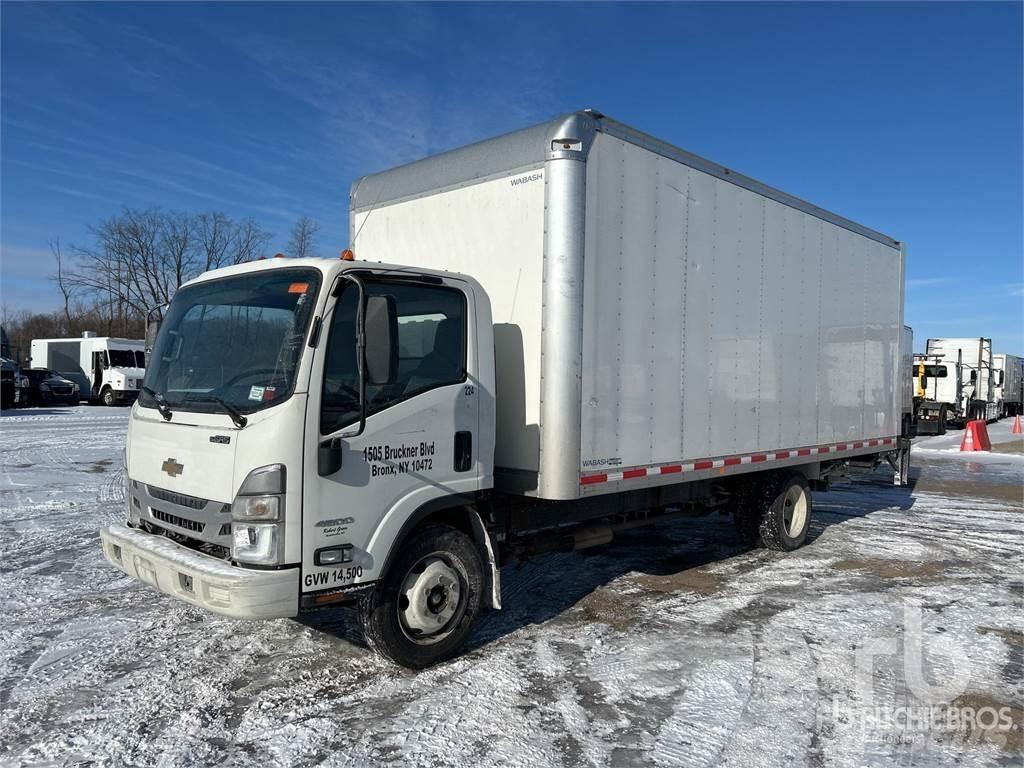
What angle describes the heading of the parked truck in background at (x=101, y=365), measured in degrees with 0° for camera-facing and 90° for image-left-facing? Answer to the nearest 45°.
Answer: approximately 315°

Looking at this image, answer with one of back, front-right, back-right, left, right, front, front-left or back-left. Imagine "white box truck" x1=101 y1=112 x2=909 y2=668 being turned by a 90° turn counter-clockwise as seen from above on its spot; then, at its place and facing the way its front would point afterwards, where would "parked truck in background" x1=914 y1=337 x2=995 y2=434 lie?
left

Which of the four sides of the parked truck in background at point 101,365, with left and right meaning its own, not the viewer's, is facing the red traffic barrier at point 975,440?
front

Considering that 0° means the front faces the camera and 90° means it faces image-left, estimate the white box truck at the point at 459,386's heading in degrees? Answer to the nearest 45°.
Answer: approximately 45°

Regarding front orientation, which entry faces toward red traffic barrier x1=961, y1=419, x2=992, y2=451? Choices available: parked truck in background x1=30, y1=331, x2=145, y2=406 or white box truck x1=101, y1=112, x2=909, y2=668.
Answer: the parked truck in background

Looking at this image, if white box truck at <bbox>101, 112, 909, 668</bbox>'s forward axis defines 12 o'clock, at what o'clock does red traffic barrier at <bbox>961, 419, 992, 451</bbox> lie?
The red traffic barrier is roughly at 6 o'clock from the white box truck.

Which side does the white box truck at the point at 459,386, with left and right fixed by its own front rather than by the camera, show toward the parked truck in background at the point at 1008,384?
back

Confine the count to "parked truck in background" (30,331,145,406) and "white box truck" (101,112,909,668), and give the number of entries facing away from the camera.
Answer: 0

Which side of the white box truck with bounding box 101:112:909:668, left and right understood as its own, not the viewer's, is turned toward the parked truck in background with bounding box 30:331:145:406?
right

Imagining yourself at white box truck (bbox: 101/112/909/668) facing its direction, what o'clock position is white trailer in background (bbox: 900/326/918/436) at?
The white trailer in background is roughly at 6 o'clock from the white box truck.
